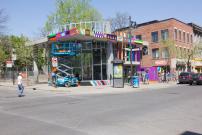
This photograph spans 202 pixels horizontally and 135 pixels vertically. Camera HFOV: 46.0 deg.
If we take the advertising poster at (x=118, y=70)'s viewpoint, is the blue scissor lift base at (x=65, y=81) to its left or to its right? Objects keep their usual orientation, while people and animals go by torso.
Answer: on its right

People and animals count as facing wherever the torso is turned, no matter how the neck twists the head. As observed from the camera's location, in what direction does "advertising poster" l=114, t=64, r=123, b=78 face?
facing the viewer

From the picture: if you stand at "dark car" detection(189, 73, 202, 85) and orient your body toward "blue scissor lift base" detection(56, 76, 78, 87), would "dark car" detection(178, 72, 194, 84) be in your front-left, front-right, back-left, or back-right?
front-right

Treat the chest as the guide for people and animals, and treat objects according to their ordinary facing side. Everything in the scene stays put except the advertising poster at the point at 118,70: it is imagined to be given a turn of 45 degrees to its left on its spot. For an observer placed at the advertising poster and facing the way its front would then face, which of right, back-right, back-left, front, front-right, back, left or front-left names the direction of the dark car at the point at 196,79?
left

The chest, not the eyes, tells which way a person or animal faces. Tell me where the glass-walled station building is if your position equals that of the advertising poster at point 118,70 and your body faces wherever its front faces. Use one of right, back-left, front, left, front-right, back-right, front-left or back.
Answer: back-right

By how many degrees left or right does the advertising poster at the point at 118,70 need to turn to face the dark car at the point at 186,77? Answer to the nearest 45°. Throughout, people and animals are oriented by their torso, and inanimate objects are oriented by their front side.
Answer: approximately 135° to its left
